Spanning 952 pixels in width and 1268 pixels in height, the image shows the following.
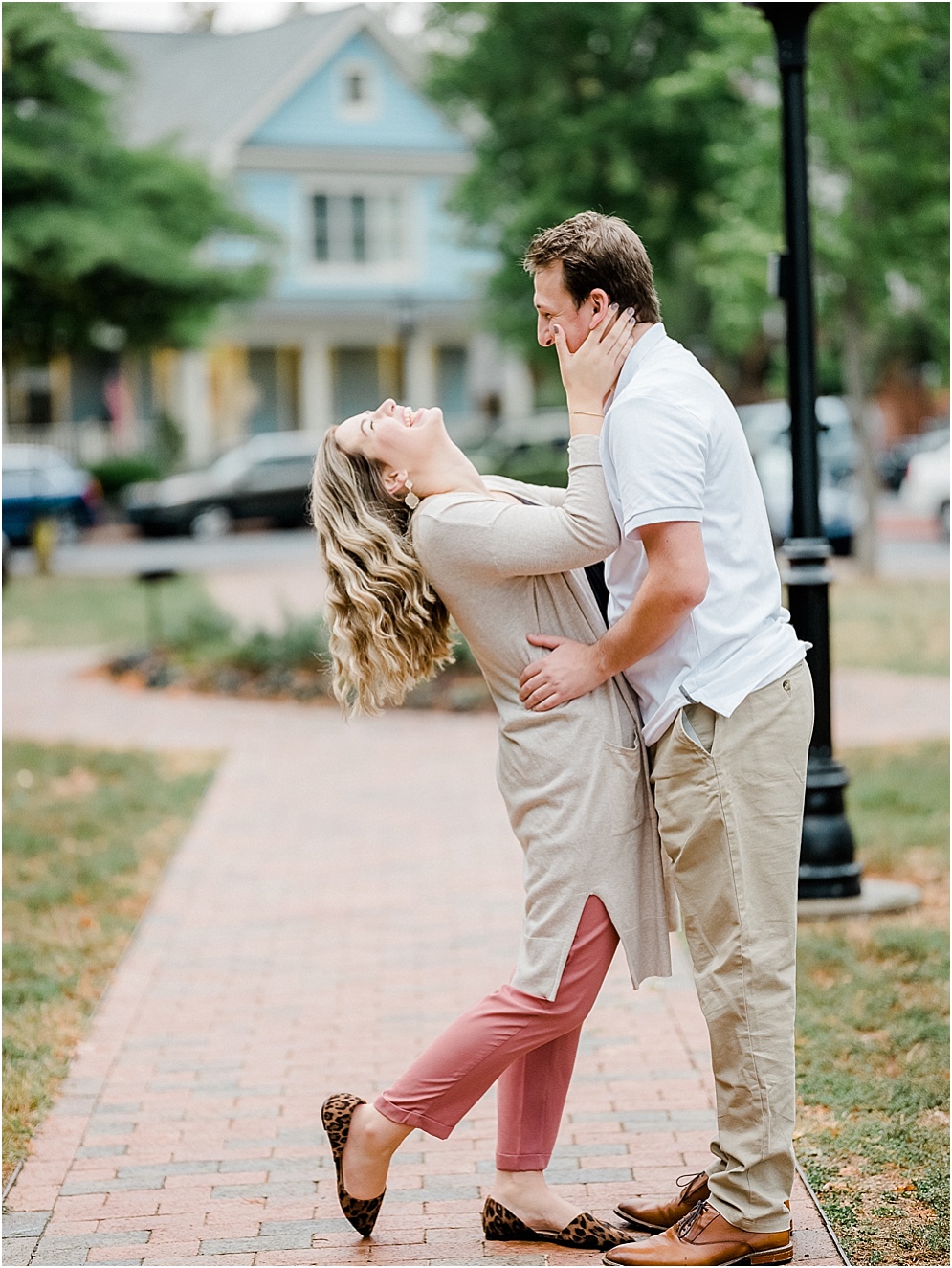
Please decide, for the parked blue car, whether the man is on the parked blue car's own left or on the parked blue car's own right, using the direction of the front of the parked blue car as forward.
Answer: on the parked blue car's own left

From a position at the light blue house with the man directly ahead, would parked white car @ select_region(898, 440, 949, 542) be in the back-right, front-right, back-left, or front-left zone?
front-left

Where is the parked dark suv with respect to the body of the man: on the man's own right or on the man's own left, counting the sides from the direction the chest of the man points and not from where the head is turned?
on the man's own right

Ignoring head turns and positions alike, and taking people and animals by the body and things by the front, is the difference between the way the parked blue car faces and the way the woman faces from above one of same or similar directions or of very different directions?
very different directions

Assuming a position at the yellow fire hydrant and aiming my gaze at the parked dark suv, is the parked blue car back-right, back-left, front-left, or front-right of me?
front-left

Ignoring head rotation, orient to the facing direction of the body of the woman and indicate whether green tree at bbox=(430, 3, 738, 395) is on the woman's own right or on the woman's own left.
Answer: on the woman's own left

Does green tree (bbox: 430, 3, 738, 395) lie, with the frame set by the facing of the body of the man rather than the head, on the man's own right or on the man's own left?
on the man's own right

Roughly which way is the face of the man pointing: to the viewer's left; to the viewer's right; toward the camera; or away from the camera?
to the viewer's left

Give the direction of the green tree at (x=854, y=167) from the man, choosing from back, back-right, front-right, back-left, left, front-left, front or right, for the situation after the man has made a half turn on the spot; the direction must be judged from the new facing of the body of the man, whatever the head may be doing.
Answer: left

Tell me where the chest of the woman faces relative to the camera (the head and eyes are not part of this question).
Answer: to the viewer's right

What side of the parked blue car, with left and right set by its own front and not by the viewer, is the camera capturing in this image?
left

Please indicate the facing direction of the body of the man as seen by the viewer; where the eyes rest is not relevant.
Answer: to the viewer's left

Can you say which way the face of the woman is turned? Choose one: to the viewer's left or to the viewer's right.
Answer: to the viewer's right

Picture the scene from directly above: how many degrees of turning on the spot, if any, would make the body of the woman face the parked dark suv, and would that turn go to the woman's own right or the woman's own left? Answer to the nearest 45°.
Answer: approximately 90° to the woman's own left
